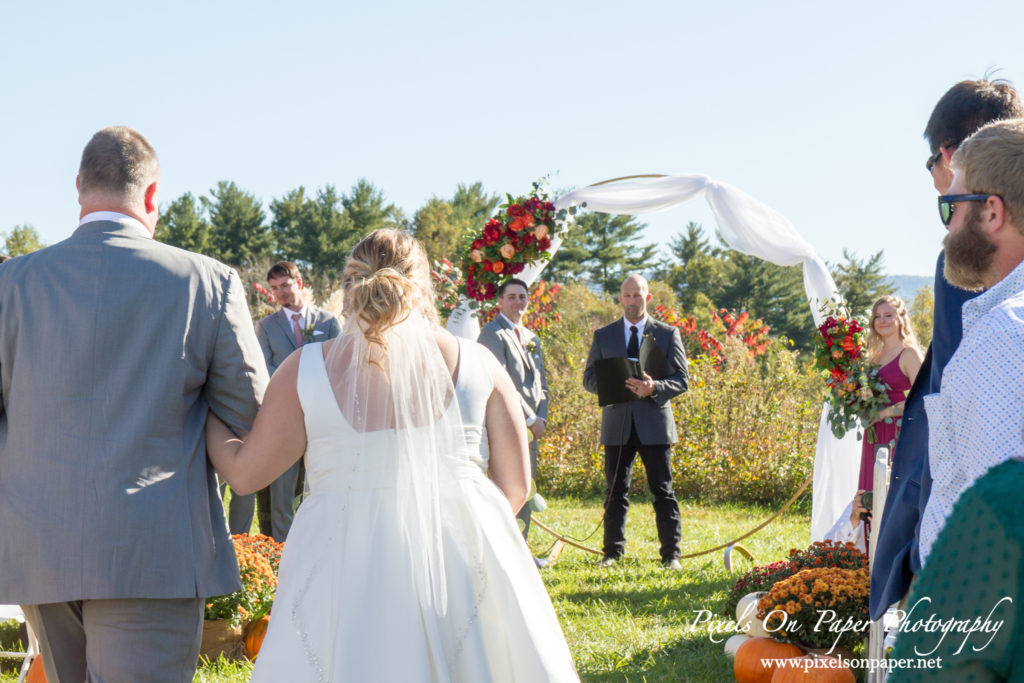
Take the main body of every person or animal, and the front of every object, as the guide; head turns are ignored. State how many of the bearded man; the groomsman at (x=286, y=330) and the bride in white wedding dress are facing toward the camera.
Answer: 1

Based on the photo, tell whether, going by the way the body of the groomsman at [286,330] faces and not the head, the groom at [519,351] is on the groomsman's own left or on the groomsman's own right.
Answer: on the groomsman's own left

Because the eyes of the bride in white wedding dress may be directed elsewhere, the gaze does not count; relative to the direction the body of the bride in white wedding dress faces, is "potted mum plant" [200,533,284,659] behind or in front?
in front

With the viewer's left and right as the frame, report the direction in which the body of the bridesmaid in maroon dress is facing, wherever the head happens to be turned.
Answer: facing the viewer and to the left of the viewer

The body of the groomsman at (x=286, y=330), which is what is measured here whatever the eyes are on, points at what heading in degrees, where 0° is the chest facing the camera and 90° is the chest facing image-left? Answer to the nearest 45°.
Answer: approximately 0°

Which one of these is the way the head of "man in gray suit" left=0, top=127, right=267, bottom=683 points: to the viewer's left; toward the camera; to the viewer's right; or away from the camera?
away from the camera

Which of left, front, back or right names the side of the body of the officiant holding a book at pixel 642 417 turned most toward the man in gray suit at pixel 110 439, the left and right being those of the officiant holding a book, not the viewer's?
front

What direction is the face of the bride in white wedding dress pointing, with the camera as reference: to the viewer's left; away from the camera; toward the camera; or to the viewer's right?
away from the camera

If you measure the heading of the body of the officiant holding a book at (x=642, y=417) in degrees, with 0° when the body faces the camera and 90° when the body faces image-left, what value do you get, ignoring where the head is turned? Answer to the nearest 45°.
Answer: approximately 0°

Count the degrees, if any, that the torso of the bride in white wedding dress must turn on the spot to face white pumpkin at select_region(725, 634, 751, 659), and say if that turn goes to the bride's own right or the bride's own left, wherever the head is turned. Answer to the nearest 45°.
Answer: approximately 45° to the bride's own right

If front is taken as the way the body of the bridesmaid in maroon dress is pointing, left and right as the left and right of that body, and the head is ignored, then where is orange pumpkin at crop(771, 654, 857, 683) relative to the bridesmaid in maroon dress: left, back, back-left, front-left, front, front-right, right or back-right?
front-left

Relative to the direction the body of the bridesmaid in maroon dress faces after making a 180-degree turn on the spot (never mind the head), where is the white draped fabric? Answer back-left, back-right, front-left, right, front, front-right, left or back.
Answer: left

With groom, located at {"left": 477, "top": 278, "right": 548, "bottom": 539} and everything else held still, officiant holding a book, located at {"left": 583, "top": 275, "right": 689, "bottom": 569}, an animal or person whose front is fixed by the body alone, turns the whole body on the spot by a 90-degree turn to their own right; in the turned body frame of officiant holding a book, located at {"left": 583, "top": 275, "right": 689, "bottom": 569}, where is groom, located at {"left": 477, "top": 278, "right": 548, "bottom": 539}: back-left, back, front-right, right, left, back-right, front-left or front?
front-left

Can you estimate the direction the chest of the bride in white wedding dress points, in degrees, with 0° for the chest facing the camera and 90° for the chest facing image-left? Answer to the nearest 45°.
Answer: approximately 180°

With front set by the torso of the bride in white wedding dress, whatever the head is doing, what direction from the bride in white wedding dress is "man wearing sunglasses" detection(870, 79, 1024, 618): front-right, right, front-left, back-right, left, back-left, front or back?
right

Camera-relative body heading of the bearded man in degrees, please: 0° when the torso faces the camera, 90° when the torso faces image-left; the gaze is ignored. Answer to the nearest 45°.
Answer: approximately 90°

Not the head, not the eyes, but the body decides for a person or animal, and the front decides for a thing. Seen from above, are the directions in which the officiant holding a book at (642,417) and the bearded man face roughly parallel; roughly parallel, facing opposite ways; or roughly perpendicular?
roughly perpendicular

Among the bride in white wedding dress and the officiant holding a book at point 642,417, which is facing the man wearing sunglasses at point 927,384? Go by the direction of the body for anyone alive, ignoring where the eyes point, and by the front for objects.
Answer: the officiant holding a book
